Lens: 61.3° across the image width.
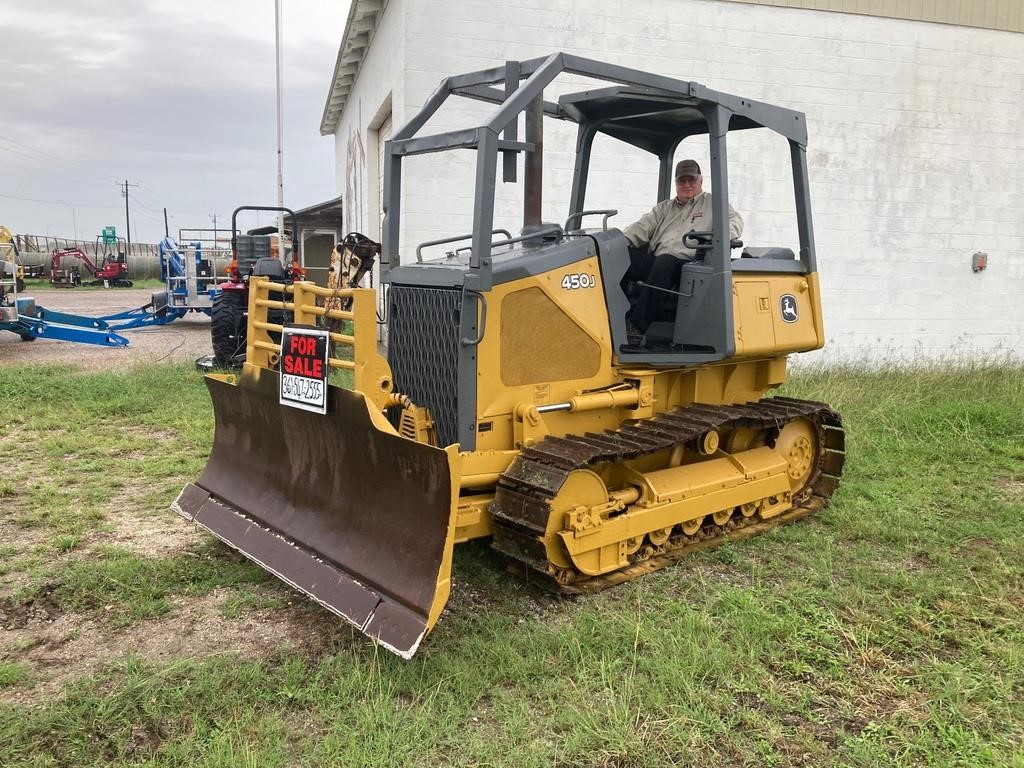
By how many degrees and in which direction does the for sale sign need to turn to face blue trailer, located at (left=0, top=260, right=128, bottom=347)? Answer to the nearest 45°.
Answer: approximately 135° to its right

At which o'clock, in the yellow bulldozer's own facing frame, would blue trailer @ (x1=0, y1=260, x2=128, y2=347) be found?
The blue trailer is roughly at 3 o'clock from the yellow bulldozer.

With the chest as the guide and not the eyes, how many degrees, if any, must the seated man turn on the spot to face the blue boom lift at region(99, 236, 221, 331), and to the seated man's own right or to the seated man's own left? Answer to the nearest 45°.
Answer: approximately 90° to the seated man's own right

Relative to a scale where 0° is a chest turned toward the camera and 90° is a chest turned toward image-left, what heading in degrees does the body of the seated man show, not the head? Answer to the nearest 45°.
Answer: approximately 45°

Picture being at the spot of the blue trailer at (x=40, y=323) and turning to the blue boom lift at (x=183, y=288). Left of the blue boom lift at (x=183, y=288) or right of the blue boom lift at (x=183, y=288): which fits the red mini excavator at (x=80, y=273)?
left

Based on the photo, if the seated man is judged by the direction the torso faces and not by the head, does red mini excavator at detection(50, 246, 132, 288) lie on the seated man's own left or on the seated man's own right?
on the seated man's own right
